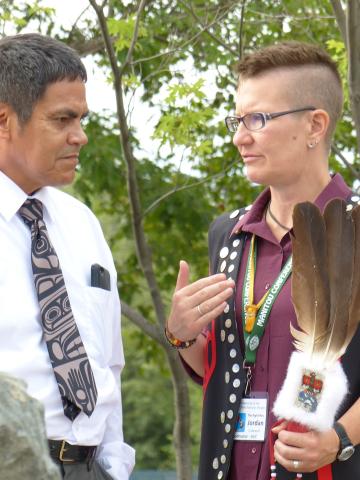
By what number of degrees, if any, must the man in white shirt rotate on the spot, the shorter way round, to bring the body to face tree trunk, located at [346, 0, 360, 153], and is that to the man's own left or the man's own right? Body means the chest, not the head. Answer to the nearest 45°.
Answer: approximately 90° to the man's own left

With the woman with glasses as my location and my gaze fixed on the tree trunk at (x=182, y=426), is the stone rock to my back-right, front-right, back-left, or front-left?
back-left

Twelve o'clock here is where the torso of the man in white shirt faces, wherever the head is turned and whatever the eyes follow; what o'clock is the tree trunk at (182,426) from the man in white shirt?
The tree trunk is roughly at 8 o'clock from the man in white shirt.

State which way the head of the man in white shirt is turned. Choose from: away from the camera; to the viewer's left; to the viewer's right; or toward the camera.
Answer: to the viewer's right

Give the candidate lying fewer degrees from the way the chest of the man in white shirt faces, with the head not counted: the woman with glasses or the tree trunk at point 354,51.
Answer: the woman with glasses

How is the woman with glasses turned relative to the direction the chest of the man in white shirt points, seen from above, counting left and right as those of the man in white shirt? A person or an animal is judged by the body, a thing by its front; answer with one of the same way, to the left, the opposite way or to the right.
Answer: to the right

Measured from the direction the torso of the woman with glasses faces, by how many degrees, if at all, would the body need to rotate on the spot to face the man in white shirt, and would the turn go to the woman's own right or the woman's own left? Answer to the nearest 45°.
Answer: approximately 45° to the woman's own right

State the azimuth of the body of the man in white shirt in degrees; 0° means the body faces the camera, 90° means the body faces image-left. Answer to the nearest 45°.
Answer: approximately 315°

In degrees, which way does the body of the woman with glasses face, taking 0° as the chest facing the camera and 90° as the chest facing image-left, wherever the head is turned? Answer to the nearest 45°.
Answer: approximately 45°

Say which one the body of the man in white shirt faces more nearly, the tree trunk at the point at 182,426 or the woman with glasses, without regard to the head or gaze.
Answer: the woman with glasses

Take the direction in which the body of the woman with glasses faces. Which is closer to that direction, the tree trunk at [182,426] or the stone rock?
the stone rock

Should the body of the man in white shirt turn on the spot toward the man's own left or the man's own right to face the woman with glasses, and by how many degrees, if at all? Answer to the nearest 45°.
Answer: approximately 45° to the man's own left
